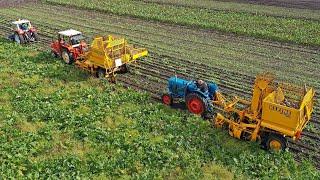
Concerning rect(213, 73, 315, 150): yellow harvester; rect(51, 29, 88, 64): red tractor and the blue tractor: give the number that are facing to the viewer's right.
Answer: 0

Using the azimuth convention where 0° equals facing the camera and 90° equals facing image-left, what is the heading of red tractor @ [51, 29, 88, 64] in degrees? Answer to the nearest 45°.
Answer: approximately 135°

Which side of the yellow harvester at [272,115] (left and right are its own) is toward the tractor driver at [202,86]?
front

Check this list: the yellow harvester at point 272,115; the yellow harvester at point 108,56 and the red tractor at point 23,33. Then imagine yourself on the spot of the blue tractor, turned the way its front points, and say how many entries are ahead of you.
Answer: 2

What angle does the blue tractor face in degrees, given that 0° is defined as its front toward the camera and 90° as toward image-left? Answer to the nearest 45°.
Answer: approximately 135°

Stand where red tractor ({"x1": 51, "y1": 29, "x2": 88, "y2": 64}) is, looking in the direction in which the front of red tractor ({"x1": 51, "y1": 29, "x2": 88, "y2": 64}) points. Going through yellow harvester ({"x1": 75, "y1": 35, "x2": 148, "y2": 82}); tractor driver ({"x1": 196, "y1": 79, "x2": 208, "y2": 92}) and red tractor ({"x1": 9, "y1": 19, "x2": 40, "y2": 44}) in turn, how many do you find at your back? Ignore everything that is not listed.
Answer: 2

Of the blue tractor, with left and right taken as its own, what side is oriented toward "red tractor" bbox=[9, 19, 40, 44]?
front

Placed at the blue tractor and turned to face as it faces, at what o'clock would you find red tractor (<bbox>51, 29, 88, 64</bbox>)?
The red tractor is roughly at 12 o'clock from the blue tractor.

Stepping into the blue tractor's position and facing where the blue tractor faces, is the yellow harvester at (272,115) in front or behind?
behind

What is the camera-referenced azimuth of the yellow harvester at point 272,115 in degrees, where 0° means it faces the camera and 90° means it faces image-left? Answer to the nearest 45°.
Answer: approximately 135°

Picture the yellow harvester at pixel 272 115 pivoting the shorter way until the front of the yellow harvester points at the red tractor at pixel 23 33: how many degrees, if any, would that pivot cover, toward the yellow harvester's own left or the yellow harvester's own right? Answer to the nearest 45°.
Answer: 0° — it already faces it

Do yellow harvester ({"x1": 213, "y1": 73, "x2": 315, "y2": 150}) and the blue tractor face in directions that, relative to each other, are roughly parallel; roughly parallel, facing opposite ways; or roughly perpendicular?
roughly parallel

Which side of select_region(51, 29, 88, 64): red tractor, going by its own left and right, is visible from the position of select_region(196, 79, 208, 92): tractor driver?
back

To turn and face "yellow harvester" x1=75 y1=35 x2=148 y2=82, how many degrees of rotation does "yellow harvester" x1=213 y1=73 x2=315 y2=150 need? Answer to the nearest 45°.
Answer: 0° — it already faces it

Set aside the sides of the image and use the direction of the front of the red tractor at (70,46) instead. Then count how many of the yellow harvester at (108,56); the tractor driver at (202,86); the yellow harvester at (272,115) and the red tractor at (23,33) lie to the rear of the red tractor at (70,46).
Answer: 3

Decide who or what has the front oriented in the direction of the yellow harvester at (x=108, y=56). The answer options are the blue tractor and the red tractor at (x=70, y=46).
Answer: the blue tractor

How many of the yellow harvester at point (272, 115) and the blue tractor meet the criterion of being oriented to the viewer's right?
0

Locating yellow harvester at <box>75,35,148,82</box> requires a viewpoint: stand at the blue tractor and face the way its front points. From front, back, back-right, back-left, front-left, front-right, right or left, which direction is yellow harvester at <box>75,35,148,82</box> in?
front
